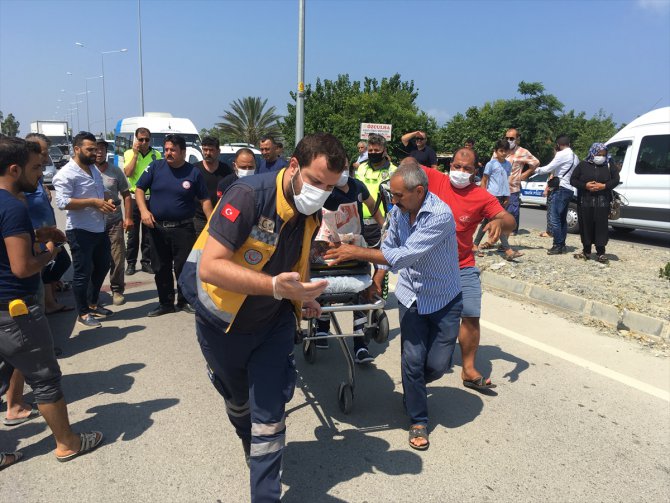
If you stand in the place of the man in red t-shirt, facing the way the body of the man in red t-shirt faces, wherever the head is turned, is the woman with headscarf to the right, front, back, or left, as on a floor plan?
back

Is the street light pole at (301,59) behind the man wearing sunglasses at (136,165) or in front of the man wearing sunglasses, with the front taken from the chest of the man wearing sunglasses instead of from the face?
behind

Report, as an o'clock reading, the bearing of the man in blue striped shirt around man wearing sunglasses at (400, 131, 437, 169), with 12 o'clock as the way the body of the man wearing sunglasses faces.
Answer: The man in blue striped shirt is roughly at 12 o'clock from the man wearing sunglasses.

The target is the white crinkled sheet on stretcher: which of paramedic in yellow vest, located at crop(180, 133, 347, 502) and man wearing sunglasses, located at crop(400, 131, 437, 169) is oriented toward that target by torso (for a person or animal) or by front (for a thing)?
the man wearing sunglasses

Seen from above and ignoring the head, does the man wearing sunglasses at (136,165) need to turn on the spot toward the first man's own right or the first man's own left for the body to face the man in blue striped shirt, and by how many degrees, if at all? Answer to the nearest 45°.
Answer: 0° — they already face them

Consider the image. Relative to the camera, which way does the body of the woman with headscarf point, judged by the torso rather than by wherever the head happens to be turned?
toward the camera

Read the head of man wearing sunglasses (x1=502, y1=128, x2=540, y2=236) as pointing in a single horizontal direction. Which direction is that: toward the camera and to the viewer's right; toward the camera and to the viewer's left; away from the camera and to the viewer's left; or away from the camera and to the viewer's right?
toward the camera and to the viewer's left

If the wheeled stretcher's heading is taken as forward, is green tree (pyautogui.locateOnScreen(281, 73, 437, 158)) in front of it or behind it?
behind

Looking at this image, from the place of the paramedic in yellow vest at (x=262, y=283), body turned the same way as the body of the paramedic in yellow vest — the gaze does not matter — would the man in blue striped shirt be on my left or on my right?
on my left

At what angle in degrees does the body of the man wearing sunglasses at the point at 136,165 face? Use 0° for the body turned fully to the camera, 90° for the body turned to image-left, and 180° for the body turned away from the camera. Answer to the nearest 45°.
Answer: approximately 0°

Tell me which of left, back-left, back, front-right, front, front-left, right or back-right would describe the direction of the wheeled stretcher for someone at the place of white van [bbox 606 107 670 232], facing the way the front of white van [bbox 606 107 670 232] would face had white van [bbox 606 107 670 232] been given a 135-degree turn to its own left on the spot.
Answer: front-right

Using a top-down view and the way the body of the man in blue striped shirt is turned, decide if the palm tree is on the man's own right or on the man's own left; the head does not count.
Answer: on the man's own right

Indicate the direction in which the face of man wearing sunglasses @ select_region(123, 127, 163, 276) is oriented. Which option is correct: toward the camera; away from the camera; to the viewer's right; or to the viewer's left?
toward the camera

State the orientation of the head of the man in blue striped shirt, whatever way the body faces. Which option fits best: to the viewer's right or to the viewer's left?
to the viewer's left
